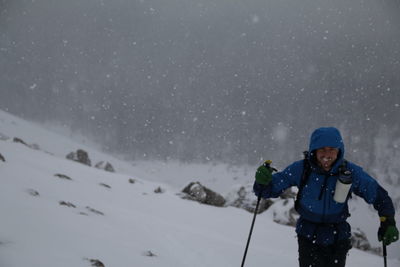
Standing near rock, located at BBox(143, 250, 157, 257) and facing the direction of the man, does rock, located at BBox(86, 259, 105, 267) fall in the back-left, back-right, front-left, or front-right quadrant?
front-right

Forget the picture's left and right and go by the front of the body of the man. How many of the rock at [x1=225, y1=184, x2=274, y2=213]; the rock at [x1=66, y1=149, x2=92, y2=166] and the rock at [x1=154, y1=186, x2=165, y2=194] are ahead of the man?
0

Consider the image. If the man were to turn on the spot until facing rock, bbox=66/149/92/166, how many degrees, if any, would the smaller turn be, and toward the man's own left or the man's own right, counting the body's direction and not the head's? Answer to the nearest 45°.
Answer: approximately 135° to the man's own right

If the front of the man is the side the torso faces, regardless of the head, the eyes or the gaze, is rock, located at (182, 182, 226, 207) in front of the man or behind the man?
behind

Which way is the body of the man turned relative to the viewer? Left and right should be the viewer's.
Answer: facing the viewer

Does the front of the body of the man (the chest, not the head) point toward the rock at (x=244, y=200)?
no

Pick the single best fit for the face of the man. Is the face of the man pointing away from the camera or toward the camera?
toward the camera

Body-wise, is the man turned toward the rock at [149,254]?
no

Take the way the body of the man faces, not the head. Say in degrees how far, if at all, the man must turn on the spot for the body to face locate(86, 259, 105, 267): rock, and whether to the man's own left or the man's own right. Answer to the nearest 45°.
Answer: approximately 90° to the man's own right

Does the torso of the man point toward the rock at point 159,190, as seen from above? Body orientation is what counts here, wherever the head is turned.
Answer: no
